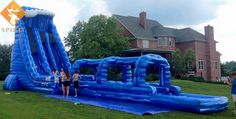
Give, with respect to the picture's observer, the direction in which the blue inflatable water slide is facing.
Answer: facing the viewer and to the right of the viewer

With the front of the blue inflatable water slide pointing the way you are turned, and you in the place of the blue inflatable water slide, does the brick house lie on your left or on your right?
on your left

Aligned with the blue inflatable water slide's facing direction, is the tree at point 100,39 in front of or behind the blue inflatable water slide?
behind

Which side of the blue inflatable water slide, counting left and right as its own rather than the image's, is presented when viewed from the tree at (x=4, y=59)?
back

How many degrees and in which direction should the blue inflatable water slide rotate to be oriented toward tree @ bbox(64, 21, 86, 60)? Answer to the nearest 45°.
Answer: approximately 135° to its left
